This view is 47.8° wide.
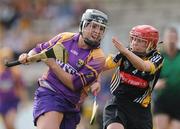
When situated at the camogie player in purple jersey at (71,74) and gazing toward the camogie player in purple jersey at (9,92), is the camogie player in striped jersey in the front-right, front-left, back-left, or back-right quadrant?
back-right

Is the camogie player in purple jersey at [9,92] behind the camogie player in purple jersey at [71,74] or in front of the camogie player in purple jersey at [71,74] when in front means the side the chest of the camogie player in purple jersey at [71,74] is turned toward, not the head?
behind

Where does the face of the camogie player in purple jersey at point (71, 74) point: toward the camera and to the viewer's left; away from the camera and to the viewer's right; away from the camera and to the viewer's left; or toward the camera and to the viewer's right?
toward the camera and to the viewer's right

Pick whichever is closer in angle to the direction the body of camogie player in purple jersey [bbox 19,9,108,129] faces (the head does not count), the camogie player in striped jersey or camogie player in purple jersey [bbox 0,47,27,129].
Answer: the camogie player in striped jersey

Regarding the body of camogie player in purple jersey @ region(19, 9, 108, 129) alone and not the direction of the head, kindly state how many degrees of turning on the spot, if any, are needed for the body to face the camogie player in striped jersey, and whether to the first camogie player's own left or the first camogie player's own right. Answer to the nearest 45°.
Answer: approximately 90° to the first camogie player's own left

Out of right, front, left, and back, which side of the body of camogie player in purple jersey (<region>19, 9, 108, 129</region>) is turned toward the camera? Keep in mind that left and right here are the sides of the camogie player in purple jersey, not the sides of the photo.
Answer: front

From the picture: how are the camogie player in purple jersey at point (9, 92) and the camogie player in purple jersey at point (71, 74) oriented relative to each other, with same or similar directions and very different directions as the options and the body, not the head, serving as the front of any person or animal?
same or similar directions
